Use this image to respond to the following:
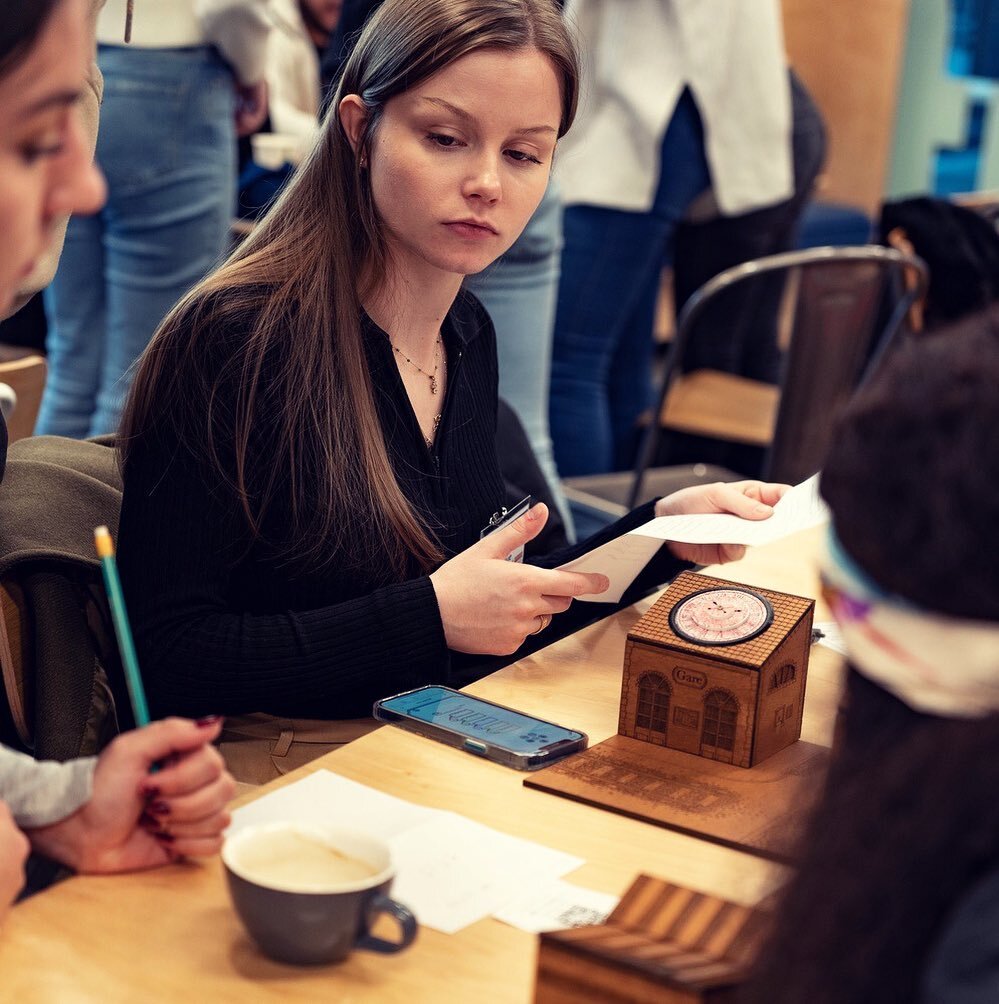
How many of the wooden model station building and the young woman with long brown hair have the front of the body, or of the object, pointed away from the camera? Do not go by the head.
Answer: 0

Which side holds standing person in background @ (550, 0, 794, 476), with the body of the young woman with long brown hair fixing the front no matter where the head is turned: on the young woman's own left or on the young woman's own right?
on the young woman's own left

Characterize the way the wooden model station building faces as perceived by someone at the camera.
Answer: facing the viewer and to the left of the viewer

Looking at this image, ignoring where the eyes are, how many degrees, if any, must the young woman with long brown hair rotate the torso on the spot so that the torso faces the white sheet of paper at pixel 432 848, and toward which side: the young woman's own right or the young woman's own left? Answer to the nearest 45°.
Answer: approximately 45° to the young woman's own right

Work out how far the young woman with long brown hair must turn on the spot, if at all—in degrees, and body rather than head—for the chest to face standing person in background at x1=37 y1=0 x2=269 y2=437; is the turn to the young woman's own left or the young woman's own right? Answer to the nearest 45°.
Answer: approximately 135° to the young woman's own left

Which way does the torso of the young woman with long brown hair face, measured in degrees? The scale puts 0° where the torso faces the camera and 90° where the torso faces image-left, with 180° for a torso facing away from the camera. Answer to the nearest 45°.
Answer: approximately 315°

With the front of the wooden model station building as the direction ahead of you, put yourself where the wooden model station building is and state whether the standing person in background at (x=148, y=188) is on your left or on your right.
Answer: on your right

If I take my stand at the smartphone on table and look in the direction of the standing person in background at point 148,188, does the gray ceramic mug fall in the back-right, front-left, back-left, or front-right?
back-left
